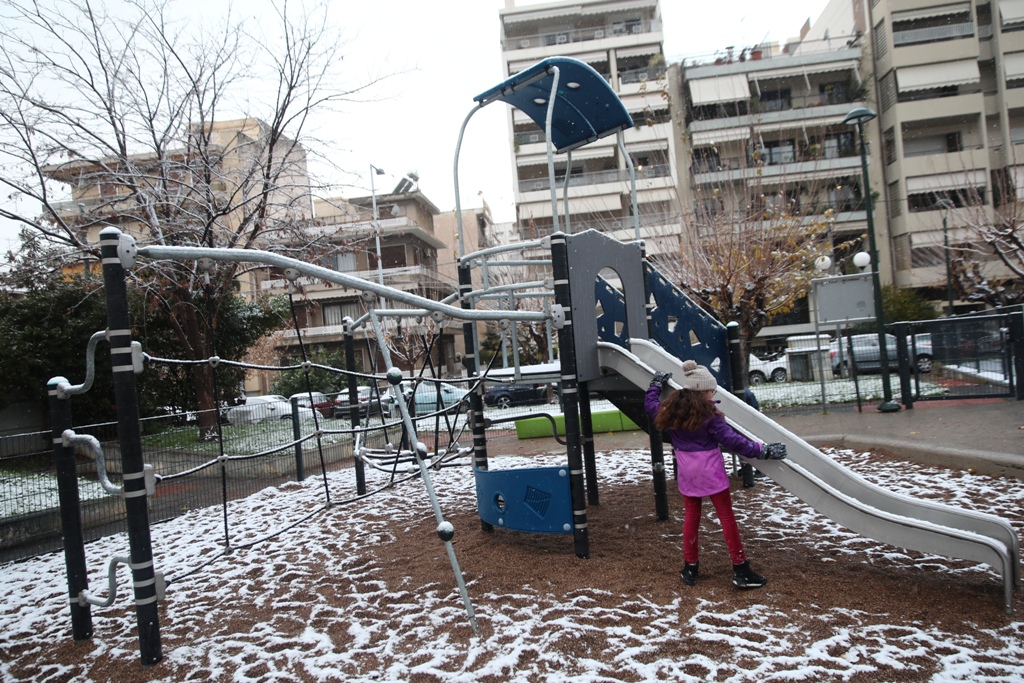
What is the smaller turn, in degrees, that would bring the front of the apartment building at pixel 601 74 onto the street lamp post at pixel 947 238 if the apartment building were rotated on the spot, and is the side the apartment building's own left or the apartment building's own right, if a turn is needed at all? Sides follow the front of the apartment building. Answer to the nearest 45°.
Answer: approximately 45° to the apartment building's own left

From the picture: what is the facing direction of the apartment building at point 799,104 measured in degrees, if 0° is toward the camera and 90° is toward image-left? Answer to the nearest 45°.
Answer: approximately 0°

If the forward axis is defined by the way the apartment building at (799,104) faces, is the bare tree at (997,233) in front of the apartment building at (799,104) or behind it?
in front

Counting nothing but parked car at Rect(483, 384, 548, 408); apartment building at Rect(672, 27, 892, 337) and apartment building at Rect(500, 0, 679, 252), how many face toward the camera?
2

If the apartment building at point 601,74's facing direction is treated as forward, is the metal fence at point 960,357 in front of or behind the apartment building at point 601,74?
in front
